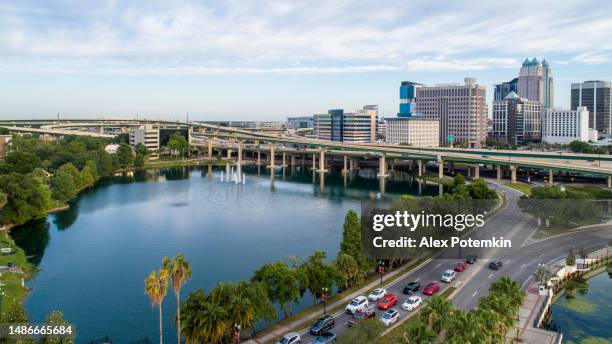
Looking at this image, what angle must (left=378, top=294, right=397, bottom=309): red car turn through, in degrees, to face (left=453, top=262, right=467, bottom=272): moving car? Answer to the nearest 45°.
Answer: approximately 180°

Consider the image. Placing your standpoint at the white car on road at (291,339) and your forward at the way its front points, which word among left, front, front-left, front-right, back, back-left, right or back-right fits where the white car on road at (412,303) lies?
back

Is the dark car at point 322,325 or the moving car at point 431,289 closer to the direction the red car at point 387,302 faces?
the dark car

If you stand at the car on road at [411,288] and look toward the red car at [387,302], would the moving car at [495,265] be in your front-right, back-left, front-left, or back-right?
back-left

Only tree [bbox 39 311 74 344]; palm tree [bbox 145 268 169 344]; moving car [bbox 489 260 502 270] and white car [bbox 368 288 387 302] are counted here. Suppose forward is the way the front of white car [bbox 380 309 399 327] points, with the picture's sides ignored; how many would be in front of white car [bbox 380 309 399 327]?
2

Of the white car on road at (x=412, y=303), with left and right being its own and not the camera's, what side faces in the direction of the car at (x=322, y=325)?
front
